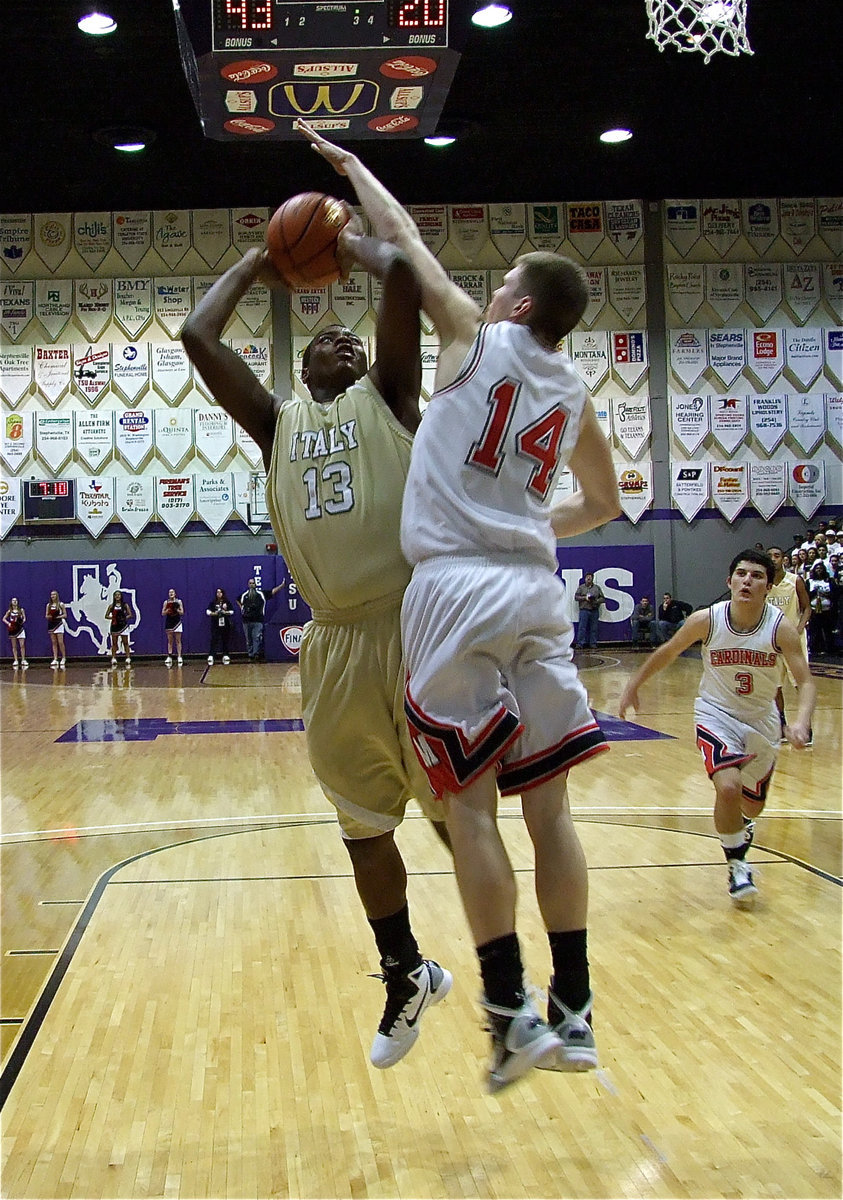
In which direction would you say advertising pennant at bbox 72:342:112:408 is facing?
toward the camera

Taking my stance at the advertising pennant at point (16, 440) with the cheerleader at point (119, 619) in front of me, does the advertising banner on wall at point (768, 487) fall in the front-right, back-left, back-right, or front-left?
front-left

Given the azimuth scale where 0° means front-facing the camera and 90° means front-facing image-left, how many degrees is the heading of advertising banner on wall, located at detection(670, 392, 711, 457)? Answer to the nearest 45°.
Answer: approximately 0°

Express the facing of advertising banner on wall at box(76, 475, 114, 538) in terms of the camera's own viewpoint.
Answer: facing the viewer

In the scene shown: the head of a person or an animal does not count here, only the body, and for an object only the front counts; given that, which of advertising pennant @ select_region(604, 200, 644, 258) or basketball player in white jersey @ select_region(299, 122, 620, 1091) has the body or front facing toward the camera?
the advertising pennant

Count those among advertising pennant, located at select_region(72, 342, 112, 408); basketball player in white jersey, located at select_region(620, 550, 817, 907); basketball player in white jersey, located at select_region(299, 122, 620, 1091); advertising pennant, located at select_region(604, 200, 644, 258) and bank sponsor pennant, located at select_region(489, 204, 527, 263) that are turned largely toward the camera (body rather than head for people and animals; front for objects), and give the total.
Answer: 4

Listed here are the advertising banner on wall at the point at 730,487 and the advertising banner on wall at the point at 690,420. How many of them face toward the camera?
2

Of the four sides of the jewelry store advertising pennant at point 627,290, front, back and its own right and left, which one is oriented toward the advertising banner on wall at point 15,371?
right

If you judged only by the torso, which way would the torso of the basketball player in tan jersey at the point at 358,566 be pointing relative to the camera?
toward the camera

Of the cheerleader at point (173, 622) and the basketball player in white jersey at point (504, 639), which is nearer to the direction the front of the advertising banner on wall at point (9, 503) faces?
the basketball player in white jersey

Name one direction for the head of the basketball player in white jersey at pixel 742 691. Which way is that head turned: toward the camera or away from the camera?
toward the camera

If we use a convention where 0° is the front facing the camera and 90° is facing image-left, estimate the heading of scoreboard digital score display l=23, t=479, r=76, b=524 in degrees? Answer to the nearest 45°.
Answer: approximately 0°

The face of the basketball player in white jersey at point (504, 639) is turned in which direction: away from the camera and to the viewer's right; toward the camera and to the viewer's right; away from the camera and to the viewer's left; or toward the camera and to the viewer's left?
away from the camera and to the viewer's left

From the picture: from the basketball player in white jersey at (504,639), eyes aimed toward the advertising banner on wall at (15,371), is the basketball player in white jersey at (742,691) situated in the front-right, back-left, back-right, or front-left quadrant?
front-right

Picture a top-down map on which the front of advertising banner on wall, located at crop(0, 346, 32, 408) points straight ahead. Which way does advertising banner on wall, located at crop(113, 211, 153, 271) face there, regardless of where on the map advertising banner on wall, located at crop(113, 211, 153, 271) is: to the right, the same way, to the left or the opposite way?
the same way

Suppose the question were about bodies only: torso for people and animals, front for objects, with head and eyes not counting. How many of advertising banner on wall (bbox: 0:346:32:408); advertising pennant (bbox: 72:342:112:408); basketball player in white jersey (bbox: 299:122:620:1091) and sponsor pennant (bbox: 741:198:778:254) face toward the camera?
3

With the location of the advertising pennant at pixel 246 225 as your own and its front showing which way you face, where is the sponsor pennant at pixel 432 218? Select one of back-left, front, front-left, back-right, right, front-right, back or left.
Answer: left
